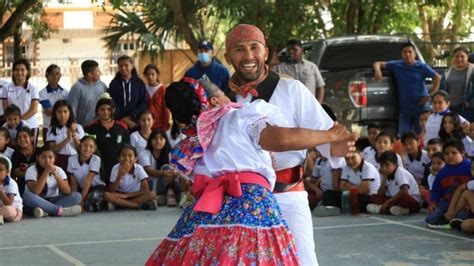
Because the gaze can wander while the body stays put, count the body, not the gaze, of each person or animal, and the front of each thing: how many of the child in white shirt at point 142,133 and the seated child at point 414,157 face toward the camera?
2

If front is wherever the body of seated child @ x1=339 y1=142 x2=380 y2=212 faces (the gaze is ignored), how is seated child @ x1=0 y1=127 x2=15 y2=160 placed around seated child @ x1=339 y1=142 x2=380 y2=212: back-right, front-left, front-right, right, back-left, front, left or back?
front-right

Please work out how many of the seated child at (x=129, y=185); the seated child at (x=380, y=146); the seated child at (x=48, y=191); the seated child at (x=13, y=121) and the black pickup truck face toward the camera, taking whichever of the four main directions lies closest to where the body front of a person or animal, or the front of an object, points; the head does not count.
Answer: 4

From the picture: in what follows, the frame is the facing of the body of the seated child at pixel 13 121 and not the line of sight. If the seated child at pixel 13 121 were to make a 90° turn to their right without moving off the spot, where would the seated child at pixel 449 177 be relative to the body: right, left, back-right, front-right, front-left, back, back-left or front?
back-left

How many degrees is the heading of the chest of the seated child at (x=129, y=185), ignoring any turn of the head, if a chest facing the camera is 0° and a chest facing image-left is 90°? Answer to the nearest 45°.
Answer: approximately 0°

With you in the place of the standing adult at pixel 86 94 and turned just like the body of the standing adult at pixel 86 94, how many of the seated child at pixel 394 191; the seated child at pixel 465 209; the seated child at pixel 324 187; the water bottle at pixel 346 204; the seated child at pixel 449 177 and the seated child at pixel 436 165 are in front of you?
6

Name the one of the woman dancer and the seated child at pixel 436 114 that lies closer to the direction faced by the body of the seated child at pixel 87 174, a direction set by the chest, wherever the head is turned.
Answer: the woman dancer

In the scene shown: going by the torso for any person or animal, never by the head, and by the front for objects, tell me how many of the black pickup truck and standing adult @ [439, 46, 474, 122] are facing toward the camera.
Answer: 1

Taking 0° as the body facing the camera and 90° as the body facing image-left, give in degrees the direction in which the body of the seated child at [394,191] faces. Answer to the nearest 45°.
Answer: approximately 45°

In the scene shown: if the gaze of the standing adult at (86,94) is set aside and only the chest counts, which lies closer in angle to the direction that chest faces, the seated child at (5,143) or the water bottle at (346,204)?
the water bottle
